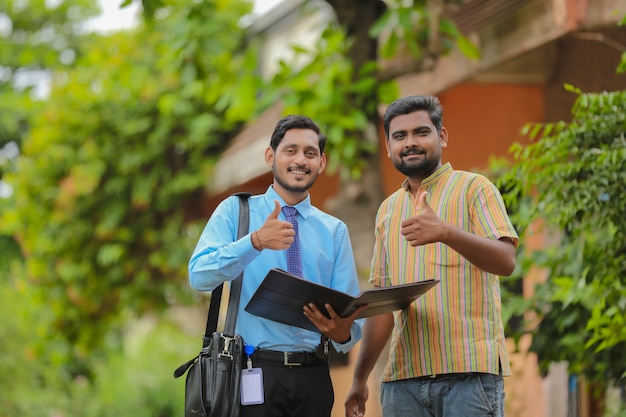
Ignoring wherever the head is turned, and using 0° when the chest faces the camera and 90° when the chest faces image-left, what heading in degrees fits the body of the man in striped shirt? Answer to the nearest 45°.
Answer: approximately 45°

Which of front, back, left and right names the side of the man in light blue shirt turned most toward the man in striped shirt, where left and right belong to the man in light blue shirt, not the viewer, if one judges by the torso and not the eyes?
left

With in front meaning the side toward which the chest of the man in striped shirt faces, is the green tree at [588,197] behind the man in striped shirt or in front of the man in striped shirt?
behind

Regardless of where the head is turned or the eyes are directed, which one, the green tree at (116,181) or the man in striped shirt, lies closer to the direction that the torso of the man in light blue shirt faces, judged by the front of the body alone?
the man in striped shirt

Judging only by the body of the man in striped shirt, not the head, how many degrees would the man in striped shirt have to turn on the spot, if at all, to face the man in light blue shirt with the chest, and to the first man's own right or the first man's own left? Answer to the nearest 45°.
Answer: approximately 45° to the first man's own right

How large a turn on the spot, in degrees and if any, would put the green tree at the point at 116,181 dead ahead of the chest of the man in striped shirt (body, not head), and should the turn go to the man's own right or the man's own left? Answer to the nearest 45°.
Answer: approximately 90° to the man's own right

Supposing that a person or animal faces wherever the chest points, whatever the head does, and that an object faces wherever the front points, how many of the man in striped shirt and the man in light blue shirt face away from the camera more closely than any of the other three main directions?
0
